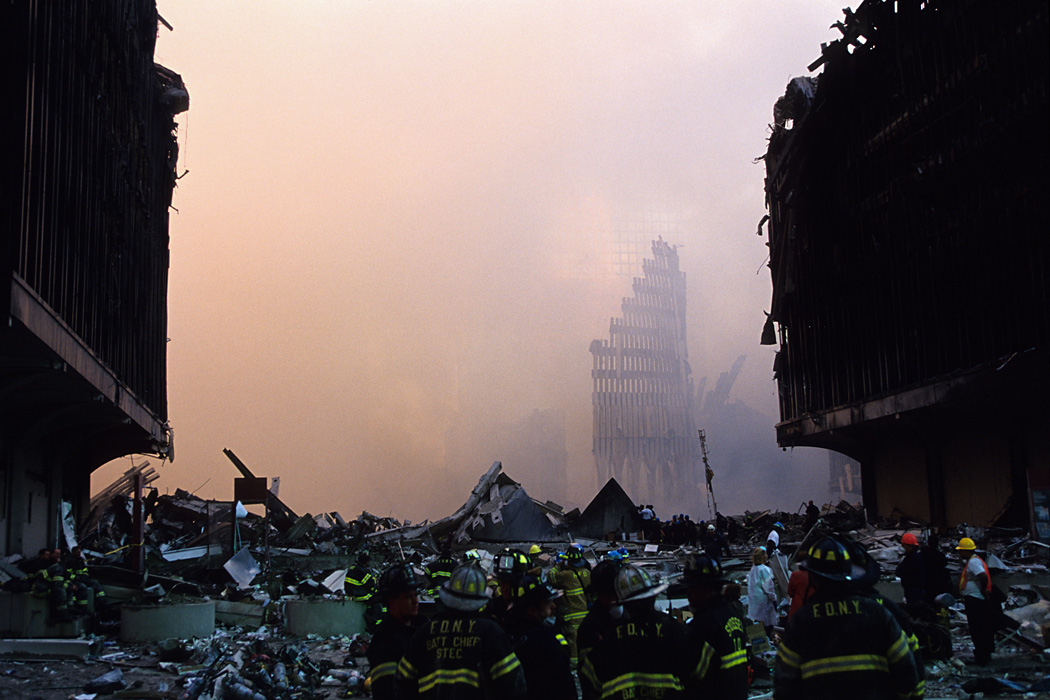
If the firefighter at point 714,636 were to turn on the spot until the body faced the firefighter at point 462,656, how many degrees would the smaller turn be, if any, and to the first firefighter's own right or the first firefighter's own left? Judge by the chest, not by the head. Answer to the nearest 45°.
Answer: approximately 90° to the first firefighter's own left

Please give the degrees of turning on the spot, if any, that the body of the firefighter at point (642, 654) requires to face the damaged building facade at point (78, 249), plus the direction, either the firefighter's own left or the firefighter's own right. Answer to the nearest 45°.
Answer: approximately 45° to the firefighter's own left

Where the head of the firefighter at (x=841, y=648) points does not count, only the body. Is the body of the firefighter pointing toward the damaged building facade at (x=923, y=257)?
yes

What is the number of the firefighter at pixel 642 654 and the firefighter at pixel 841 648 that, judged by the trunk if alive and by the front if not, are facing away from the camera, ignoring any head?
2

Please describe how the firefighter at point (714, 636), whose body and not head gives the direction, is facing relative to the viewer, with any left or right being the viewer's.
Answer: facing away from the viewer and to the left of the viewer

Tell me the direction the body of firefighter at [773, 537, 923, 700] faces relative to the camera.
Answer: away from the camera

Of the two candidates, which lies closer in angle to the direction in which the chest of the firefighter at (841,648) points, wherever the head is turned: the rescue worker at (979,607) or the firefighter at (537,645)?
the rescue worker

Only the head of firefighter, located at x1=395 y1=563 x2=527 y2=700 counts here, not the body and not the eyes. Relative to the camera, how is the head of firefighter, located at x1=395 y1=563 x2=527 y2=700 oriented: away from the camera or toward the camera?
away from the camera

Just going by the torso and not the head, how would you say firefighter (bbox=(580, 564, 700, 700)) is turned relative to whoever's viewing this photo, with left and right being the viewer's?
facing away from the viewer
